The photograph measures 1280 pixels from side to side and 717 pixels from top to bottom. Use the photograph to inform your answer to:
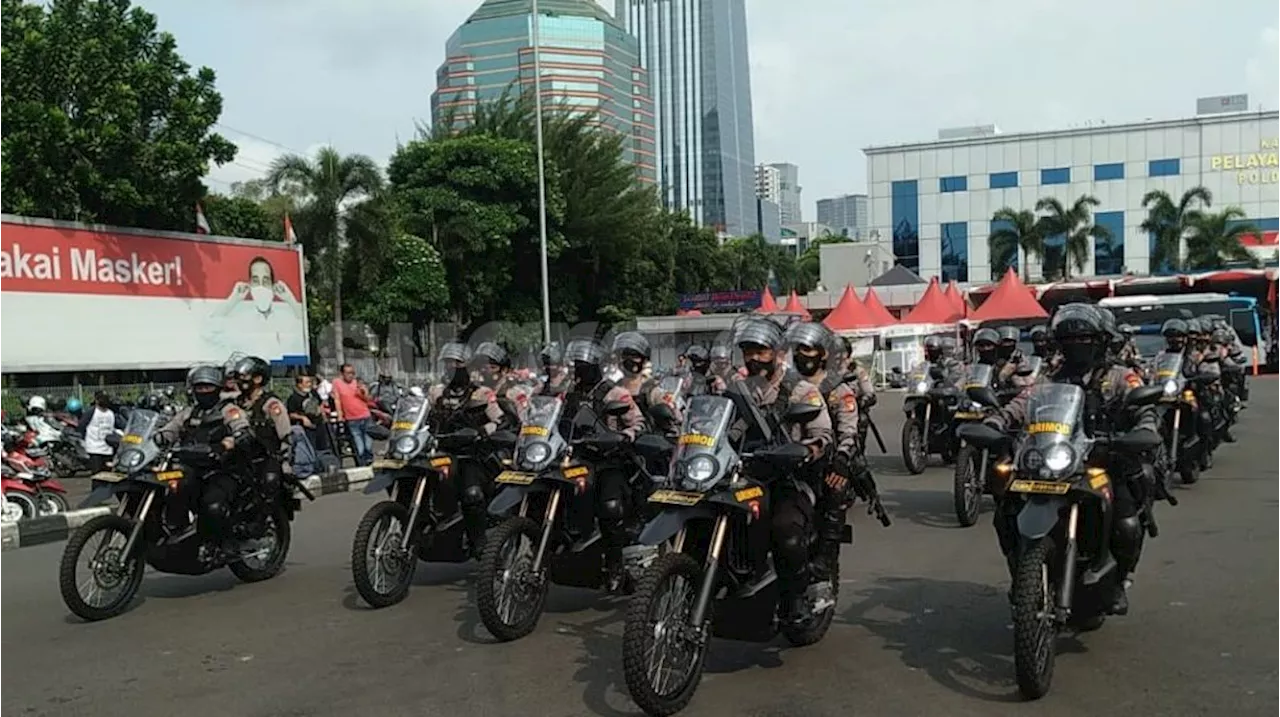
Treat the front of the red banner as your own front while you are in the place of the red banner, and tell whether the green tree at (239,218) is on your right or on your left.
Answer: on your left

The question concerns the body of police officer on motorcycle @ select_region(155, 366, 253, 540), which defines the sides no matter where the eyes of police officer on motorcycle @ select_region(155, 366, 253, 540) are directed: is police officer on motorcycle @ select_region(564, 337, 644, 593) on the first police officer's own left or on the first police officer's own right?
on the first police officer's own left

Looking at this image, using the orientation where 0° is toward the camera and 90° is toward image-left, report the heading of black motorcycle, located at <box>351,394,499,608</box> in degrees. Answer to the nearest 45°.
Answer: approximately 45°

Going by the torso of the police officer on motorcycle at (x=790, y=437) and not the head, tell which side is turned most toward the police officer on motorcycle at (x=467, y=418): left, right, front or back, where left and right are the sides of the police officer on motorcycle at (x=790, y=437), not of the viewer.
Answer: right

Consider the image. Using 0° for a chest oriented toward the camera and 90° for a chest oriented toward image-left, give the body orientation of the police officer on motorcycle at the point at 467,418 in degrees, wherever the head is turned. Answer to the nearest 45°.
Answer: approximately 45°

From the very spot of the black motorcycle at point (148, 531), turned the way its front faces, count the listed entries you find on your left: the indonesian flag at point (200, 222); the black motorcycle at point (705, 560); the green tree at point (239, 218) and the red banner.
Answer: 1

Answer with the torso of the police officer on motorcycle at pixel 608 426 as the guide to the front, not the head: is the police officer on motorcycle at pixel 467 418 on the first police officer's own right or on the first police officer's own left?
on the first police officer's own right

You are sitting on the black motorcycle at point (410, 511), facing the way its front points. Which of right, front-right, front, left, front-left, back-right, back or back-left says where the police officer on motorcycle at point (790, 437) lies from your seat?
left

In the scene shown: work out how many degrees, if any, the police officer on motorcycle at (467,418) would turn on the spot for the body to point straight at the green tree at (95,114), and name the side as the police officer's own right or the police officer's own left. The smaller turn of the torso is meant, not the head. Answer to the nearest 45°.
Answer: approximately 90° to the police officer's own right

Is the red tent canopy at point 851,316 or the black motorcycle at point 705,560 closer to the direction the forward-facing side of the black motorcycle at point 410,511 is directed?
the black motorcycle
